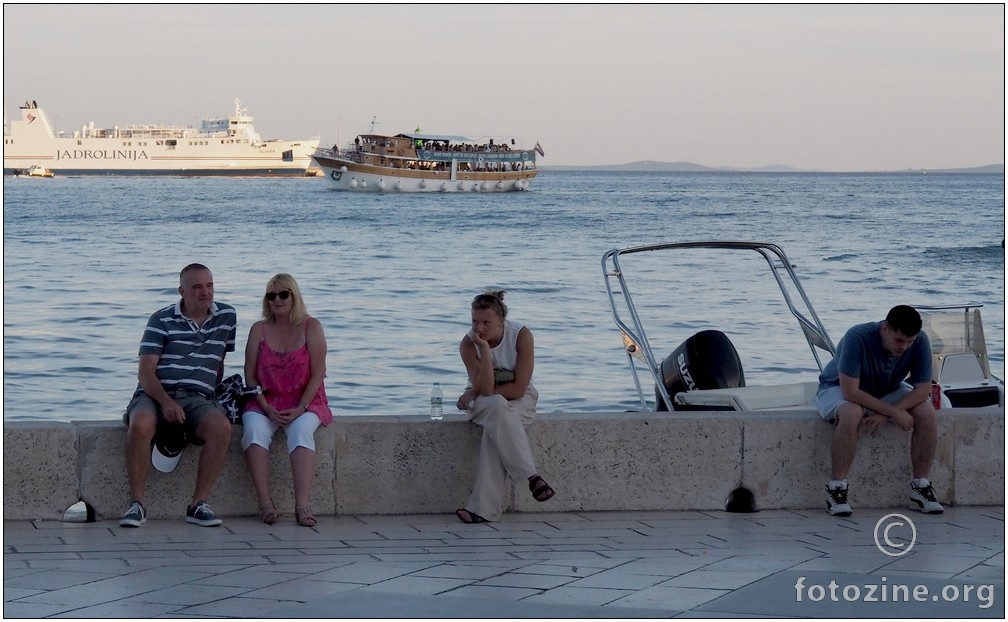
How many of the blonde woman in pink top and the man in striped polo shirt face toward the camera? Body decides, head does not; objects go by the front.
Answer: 2

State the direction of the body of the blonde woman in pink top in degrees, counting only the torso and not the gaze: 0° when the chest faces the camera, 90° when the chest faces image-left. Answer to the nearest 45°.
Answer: approximately 0°

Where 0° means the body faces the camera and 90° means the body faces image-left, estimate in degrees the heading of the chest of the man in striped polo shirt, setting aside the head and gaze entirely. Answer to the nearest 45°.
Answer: approximately 0°

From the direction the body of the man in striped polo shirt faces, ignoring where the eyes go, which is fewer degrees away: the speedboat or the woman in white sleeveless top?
the woman in white sleeveless top

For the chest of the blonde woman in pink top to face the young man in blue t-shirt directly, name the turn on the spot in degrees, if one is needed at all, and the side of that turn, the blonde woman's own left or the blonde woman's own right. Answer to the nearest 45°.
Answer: approximately 90° to the blonde woman's own left

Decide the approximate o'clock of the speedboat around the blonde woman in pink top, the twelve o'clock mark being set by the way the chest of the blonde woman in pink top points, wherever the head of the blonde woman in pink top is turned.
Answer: The speedboat is roughly at 8 o'clock from the blonde woman in pink top.

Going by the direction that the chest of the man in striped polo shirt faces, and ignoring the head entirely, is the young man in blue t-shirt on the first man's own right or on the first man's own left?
on the first man's own left

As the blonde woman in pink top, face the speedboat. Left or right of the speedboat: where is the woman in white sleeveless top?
right
